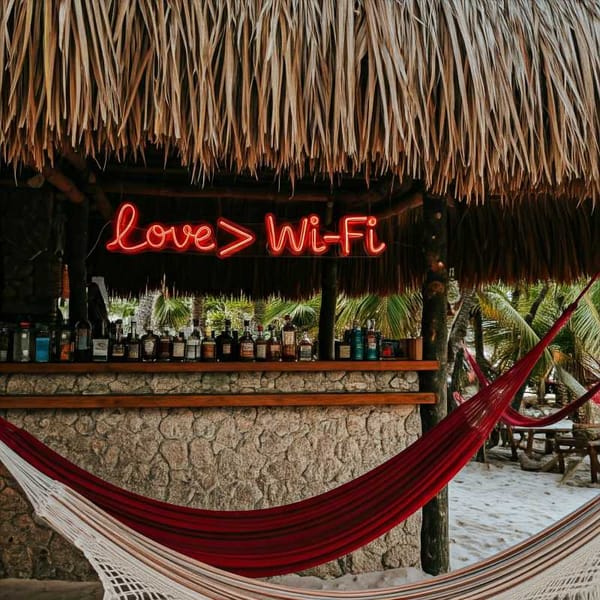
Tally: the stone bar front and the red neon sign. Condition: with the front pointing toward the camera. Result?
2

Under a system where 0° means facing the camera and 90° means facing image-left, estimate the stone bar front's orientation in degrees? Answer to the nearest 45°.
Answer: approximately 0°

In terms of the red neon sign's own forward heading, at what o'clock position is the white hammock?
The white hammock is roughly at 12 o'clock from the red neon sign.

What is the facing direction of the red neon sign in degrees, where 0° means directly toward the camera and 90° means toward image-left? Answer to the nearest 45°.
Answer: approximately 0°

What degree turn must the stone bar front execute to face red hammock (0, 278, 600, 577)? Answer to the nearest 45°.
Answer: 0° — it already faces it
